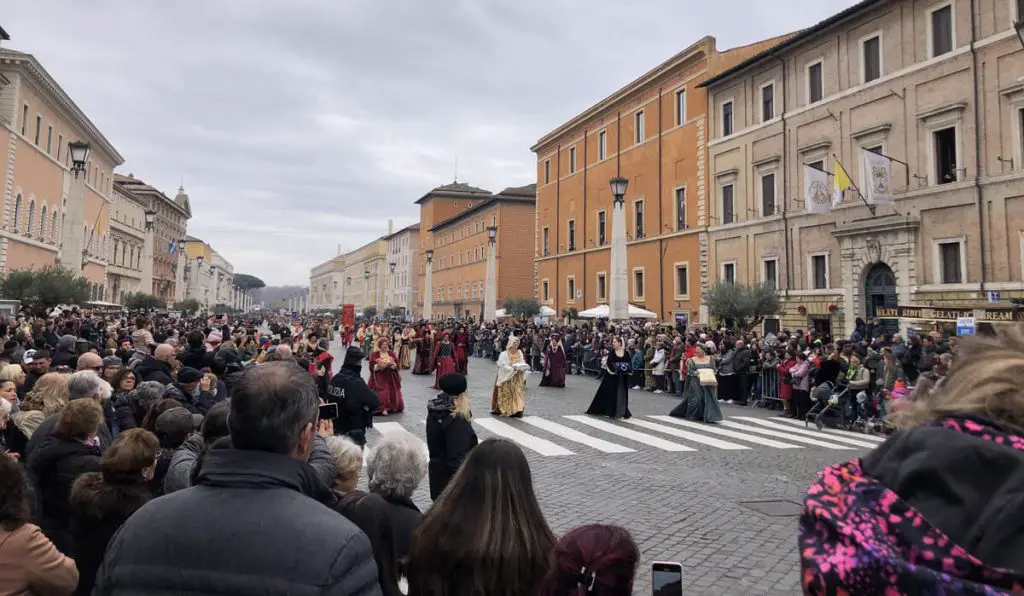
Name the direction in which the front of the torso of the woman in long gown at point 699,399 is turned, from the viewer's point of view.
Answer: toward the camera

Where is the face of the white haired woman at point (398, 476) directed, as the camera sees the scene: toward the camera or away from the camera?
away from the camera

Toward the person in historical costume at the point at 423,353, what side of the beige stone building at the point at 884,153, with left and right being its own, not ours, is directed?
front

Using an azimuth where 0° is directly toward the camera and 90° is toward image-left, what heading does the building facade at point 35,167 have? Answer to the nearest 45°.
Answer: approximately 315°

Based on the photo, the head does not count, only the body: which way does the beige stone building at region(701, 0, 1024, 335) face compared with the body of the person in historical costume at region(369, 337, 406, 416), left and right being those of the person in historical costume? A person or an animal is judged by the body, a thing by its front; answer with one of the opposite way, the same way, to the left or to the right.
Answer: to the right

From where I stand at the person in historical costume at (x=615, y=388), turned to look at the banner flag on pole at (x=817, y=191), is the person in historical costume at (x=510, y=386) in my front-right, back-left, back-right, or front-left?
back-left

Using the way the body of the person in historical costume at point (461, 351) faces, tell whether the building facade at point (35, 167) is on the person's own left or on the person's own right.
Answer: on the person's own right

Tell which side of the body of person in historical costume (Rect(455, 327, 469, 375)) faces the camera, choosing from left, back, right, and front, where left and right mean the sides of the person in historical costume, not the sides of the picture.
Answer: front

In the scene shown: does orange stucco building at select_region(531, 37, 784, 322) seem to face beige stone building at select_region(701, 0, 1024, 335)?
no

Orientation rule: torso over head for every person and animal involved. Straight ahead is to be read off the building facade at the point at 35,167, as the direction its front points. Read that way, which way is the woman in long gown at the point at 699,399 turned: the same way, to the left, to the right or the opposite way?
to the right

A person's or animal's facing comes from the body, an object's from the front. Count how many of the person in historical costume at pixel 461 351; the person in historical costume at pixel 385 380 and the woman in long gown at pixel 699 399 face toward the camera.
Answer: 3

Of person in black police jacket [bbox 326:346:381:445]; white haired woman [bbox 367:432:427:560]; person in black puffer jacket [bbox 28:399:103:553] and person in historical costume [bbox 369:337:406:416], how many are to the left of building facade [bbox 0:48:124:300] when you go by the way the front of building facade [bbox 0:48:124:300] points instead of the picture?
0

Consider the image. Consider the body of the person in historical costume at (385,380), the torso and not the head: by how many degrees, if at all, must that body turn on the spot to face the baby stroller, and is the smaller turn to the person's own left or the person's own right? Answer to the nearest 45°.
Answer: approximately 90° to the person's own left

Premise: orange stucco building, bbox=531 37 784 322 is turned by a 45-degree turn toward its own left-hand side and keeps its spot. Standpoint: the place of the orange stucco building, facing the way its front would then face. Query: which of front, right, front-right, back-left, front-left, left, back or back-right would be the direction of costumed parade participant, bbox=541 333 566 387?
front

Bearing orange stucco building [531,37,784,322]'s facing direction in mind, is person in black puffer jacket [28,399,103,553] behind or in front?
in front

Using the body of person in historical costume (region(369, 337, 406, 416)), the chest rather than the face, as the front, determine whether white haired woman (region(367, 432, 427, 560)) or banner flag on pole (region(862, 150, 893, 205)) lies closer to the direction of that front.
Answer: the white haired woman

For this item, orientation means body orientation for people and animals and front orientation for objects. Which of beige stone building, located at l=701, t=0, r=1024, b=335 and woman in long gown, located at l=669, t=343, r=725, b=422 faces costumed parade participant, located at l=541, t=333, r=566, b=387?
the beige stone building

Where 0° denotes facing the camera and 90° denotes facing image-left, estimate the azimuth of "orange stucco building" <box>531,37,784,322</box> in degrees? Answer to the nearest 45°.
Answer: approximately 45°
